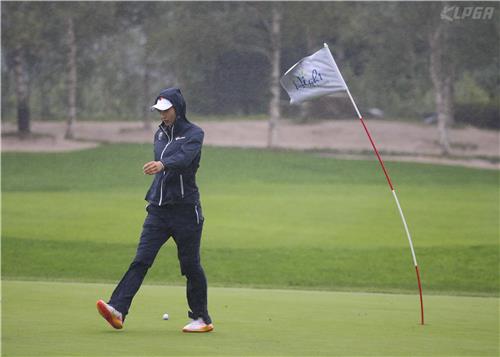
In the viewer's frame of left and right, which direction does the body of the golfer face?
facing the viewer and to the left of the viewer

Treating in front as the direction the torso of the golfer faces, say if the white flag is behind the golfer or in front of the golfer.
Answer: behind

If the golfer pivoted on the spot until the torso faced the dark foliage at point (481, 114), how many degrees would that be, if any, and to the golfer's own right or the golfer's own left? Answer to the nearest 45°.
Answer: approximately 180°

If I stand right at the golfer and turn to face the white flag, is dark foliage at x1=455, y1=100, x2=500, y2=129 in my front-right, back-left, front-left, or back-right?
front-left
